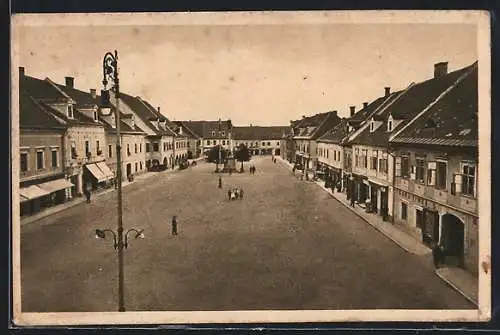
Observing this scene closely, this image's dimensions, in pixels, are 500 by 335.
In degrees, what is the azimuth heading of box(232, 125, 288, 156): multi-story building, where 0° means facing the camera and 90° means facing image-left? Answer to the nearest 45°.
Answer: approximately 0°

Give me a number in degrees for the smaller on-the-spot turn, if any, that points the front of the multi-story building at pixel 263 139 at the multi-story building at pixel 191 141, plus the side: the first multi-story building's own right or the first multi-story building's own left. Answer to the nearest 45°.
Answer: approximately 45° to the first multi-story building's own right
